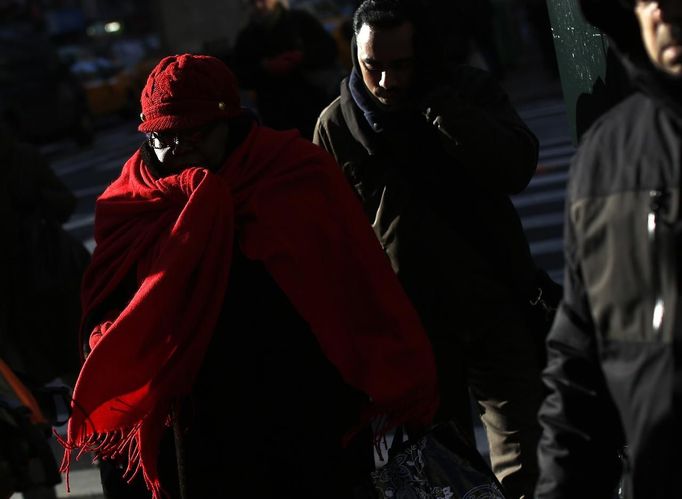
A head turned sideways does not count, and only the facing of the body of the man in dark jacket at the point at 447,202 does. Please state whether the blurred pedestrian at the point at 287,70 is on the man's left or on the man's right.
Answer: on the man's right

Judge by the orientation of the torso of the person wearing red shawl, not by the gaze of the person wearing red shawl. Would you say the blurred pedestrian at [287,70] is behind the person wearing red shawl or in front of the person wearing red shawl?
behind

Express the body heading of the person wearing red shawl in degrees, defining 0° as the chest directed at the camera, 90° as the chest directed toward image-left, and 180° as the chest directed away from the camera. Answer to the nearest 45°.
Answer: approximately 45°

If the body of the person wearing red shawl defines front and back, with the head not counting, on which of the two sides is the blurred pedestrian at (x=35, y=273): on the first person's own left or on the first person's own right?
on the first person's own right

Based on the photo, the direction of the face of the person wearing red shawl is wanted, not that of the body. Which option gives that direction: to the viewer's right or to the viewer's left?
to the viewer's left

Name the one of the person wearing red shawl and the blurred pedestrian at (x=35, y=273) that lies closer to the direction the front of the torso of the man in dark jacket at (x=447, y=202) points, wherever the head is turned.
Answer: the person wearing red shawl

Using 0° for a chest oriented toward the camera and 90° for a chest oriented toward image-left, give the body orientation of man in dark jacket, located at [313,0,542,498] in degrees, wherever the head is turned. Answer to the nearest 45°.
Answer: approximately 45°
